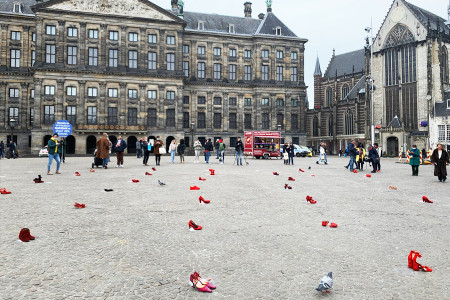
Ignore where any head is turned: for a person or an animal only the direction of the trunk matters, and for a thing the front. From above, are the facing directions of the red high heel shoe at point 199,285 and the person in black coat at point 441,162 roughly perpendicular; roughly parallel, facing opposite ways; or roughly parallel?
roughly perpendicular

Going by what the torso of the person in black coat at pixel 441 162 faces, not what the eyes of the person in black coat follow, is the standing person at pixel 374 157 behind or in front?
behind

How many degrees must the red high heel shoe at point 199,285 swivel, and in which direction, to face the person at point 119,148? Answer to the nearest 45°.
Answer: approximately 135° to its left

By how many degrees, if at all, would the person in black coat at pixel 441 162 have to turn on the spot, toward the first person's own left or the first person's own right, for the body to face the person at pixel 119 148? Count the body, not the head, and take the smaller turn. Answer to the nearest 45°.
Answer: approximately 90° to the first person's own right

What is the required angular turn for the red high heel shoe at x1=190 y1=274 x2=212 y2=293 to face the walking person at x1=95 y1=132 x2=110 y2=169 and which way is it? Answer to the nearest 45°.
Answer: approximately 135° to its left

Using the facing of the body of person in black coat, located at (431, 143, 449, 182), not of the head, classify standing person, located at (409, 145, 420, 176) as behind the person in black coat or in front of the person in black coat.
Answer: behind

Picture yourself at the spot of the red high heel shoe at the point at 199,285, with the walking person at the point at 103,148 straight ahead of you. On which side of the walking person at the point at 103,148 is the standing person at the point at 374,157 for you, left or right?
right

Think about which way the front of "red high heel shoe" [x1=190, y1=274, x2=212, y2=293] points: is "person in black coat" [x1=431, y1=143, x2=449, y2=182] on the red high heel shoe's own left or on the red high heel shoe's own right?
on the red high heel shoe's own left

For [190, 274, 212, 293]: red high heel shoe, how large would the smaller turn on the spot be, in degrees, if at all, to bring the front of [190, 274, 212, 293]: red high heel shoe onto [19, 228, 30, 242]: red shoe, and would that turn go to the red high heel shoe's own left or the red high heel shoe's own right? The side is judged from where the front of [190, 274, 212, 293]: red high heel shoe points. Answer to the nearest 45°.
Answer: approximately 180°

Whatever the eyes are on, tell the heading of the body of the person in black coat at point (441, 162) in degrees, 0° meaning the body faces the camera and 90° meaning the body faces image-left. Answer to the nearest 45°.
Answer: approximately 0°
